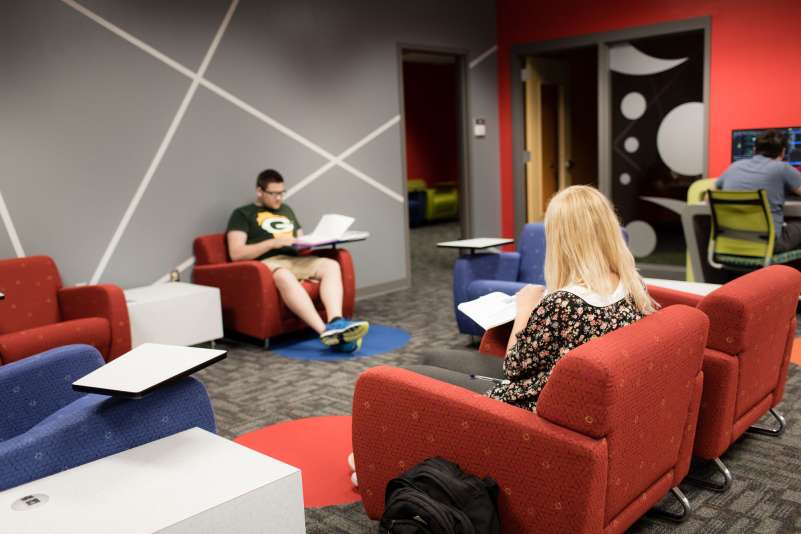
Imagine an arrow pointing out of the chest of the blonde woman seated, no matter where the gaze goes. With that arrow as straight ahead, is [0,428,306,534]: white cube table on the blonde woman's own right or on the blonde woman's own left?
on the blonde woman's own left

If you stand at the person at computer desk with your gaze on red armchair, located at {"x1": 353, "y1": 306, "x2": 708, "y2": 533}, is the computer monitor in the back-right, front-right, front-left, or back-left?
back-right

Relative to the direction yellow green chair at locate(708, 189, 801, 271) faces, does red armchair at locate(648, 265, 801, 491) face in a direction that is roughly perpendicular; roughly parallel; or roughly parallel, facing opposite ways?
roughly perpendicular

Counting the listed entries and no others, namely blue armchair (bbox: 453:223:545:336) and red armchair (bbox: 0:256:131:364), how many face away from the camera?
0

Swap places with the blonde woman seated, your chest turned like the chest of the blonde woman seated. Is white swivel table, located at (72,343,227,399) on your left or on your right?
on your left

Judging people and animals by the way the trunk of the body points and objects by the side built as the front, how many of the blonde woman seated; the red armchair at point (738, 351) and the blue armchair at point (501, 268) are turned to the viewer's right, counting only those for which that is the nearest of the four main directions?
0

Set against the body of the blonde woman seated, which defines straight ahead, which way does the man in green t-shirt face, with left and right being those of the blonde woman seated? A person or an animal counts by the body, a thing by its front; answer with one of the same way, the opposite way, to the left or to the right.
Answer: the opposite way

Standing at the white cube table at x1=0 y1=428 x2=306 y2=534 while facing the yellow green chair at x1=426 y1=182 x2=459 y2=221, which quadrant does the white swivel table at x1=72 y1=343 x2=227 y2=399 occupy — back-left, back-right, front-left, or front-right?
front-left

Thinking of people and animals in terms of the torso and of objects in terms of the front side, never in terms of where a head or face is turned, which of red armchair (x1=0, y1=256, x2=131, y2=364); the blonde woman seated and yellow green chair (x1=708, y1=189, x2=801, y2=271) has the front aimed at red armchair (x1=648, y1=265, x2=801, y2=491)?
red armchair (x1=0, y1=256, x2=131, y2=364)

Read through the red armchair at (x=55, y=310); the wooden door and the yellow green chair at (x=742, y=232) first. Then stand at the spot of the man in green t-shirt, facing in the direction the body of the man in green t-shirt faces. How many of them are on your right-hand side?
1

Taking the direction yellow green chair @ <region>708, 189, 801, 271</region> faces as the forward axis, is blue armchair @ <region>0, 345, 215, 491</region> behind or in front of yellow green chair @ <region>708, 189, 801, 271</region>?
behind

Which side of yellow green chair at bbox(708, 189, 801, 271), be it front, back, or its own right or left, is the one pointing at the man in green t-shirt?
back

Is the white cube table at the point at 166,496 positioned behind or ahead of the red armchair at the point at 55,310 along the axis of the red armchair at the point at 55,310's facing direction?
ahead

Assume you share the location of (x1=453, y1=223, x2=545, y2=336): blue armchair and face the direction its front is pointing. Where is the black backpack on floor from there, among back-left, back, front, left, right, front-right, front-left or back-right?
front-left

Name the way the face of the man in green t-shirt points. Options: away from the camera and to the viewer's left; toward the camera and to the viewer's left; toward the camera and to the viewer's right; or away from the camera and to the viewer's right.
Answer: toward the camera and to the viewer's right

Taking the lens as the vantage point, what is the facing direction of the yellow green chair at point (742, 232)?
facing away from the viewer and to the right of the viewer

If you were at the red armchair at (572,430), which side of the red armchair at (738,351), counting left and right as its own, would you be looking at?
left

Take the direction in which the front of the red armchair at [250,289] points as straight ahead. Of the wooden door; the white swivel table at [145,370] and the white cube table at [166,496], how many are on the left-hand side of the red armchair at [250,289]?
1

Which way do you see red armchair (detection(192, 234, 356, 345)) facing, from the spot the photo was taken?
facing the viewer and to the right of the viewer

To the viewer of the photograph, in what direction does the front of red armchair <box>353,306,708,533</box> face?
facing away from the viewer and to the left of the viewer
